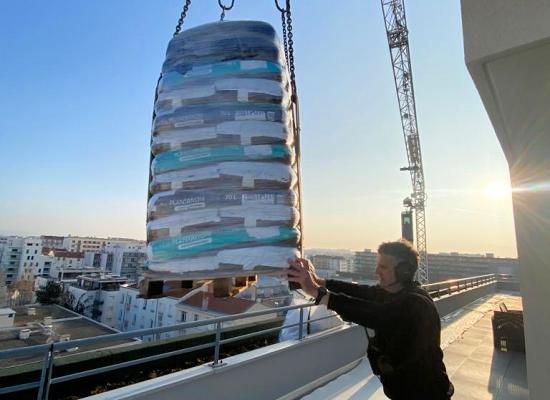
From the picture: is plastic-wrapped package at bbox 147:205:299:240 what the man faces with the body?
yes

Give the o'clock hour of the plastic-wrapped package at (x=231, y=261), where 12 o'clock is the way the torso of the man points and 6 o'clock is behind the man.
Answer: The plastic-wrapped package is roughly at 12 o'clock from the man.

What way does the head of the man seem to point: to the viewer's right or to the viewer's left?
to the viewer's left

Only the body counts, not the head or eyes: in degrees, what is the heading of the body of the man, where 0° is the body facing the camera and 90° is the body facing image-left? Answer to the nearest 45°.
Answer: approximately 90°

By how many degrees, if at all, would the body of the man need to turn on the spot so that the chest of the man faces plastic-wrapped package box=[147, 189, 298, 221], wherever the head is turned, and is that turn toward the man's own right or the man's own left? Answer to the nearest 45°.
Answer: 0° — they already face it

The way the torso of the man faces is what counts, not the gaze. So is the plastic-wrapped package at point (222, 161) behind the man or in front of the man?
in front

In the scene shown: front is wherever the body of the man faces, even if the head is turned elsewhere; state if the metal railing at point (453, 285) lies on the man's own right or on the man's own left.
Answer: on the man's own right

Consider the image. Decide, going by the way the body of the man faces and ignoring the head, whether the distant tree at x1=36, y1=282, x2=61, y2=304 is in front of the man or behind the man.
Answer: in front

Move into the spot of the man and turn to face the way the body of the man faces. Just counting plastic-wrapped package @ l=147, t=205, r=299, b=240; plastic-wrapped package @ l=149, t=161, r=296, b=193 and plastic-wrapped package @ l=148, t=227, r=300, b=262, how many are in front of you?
3
